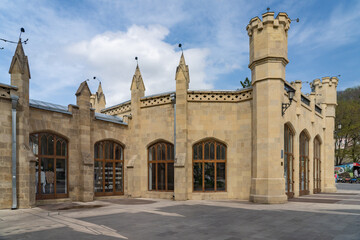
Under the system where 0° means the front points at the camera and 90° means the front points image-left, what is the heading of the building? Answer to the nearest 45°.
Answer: approximately 315°
